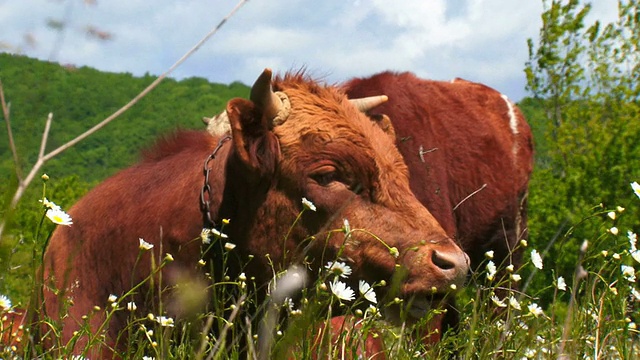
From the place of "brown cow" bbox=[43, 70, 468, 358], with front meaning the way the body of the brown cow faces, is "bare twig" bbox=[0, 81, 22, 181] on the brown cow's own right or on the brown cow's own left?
on the brown cow's own right

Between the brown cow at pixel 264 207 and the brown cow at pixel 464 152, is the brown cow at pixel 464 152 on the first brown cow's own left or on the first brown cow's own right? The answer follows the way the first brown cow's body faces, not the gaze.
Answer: on the first brown cow's own left

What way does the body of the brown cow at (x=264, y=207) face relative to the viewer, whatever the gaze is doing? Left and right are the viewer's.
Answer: facing the viewer and to the right of the viewer
